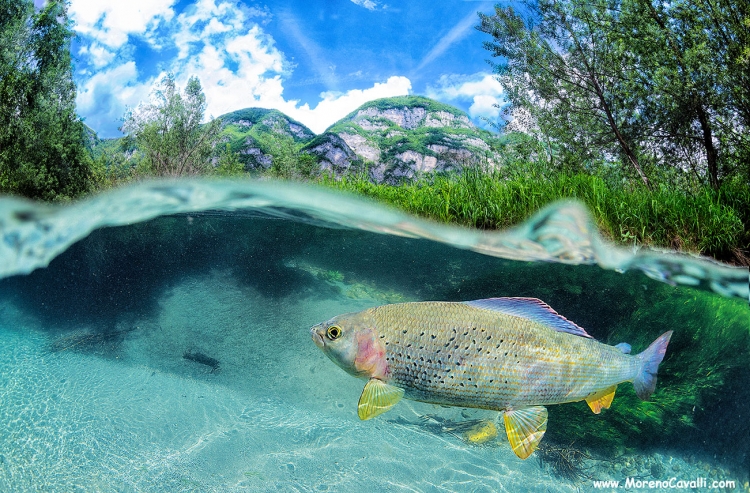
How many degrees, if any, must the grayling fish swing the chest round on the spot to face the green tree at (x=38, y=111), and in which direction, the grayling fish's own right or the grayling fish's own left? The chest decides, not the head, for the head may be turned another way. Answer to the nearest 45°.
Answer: approximately 45° to the grayling fish's own right

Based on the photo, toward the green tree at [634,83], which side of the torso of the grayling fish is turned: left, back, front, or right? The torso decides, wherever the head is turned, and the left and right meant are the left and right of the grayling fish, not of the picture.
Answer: right

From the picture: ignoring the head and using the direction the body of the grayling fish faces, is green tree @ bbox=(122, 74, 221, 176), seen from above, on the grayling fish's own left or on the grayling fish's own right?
on the grayling fish's own right

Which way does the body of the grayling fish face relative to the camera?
to the viewer's left

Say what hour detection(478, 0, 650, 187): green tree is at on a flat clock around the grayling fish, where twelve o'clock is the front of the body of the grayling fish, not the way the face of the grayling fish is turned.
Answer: The green tree is roughly at 3 o'clock from the grayling fish.

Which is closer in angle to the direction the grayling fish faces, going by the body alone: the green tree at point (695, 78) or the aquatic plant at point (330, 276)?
the aquatic plant

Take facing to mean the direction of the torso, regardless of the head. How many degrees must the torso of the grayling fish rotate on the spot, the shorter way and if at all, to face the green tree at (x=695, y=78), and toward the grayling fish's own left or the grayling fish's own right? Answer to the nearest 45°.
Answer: approximately 90° to the grayling fish's own right

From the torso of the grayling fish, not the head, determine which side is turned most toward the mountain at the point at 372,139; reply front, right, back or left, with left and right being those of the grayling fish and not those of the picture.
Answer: right
